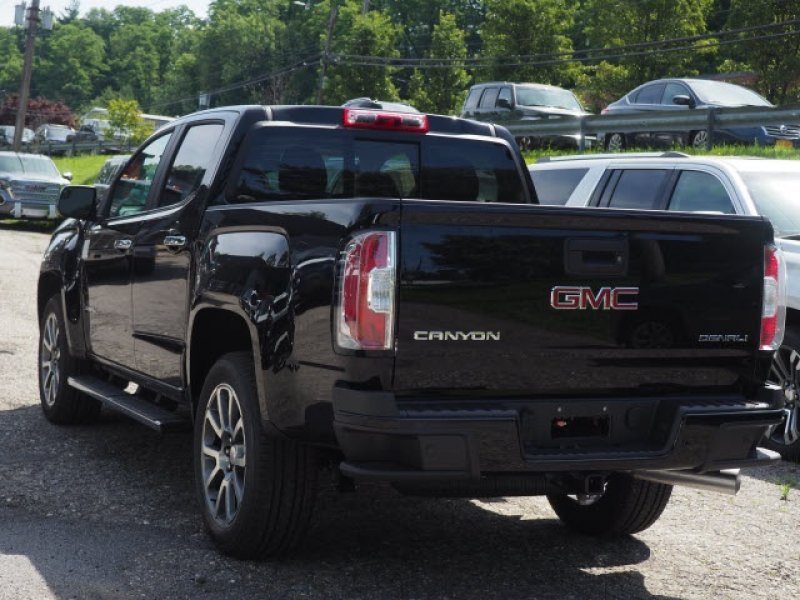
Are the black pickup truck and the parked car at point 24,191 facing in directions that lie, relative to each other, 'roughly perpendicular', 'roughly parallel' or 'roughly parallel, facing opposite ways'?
roughly parallel, facing opposite ways

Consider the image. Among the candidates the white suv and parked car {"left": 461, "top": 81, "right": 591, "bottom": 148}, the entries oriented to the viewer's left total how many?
0

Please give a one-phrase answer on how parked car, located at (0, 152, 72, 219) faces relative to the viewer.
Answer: facing the viewer and to the right of the viewer

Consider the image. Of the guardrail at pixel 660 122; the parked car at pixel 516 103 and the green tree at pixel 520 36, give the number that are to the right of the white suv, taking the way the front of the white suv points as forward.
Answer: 0

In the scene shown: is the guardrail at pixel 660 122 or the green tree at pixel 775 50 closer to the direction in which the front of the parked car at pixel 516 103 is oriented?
the guardrail

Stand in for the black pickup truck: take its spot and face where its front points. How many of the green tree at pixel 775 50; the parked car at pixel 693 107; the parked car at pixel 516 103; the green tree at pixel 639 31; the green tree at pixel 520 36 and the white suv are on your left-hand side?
0

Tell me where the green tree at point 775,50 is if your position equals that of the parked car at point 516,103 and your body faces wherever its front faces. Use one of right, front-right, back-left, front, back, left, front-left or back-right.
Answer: left

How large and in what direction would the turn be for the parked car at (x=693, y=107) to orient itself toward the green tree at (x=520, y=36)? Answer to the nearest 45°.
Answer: approximately 135° to its left

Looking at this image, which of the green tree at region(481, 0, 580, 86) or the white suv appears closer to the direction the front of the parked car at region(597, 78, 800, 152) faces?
the white suv

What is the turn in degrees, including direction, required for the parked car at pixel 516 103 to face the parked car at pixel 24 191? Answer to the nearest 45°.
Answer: approximately 135° to its right

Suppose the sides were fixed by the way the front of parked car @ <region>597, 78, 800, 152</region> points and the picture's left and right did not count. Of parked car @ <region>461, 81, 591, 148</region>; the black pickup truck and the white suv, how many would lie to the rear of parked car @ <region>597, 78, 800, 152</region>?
1

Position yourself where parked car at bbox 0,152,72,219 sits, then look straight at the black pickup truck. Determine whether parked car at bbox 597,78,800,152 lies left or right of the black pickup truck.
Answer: left

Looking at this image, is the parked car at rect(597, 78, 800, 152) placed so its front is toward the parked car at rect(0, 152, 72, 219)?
no
